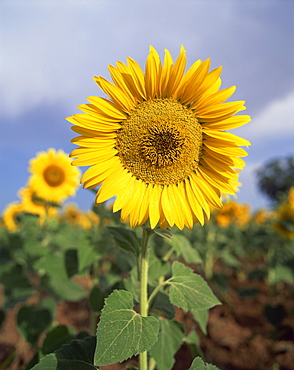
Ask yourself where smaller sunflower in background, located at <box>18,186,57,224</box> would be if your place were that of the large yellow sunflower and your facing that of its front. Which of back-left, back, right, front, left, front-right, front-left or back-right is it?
back-right

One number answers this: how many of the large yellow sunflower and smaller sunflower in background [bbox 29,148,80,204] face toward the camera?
2

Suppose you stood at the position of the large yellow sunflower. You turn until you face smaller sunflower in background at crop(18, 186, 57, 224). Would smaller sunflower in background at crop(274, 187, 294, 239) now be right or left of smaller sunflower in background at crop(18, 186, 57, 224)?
right

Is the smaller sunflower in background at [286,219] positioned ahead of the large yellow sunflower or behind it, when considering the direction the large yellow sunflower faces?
behind

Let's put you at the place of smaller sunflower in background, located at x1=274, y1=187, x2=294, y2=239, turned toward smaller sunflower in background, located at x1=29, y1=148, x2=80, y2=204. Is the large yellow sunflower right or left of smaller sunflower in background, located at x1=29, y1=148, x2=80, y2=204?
left

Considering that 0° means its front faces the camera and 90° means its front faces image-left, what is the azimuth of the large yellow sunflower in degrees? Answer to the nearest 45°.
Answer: approximately 0°
